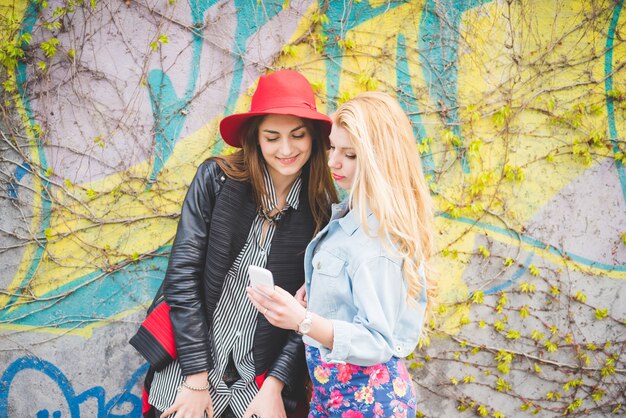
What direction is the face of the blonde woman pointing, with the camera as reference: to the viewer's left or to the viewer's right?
to the viewer's left

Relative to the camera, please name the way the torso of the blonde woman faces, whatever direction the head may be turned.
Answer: to the viewer's left
